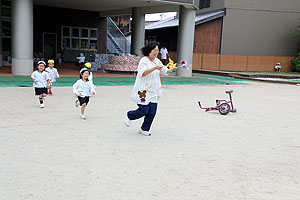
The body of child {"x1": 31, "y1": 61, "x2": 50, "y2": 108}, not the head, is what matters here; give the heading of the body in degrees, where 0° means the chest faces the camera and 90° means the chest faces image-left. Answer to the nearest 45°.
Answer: approximately 0°

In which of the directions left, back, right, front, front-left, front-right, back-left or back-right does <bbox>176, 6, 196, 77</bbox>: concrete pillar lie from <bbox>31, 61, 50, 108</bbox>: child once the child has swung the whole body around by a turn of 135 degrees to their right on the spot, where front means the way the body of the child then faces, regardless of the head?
right

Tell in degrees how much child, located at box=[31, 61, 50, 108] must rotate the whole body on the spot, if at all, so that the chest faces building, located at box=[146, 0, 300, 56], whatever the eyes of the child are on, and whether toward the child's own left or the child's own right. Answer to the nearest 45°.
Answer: approximately 135° to the child's own left

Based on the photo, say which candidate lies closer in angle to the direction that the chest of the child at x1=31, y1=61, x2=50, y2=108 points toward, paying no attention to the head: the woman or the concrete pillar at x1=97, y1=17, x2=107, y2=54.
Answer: the woman

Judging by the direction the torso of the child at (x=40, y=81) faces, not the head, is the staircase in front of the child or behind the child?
behind

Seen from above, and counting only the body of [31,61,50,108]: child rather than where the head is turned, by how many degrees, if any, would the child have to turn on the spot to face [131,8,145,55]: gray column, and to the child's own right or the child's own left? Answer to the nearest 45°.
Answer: approximately 135° to the child's own left

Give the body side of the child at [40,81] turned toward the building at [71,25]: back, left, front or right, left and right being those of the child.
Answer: back

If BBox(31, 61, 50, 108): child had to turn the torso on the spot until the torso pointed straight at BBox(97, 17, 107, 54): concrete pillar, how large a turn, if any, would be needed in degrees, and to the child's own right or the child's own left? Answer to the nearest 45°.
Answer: approximately 180°

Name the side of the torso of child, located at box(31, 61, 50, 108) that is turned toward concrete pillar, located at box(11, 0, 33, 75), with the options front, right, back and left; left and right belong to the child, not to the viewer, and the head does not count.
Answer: back

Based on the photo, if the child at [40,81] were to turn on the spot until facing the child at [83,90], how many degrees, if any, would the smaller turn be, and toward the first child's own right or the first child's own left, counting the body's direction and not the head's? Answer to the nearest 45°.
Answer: approximately 45° to the first child's own left

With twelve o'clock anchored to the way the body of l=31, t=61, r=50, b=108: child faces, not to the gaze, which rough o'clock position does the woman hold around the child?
The woman is roughly at 11 o'clock from the child.
